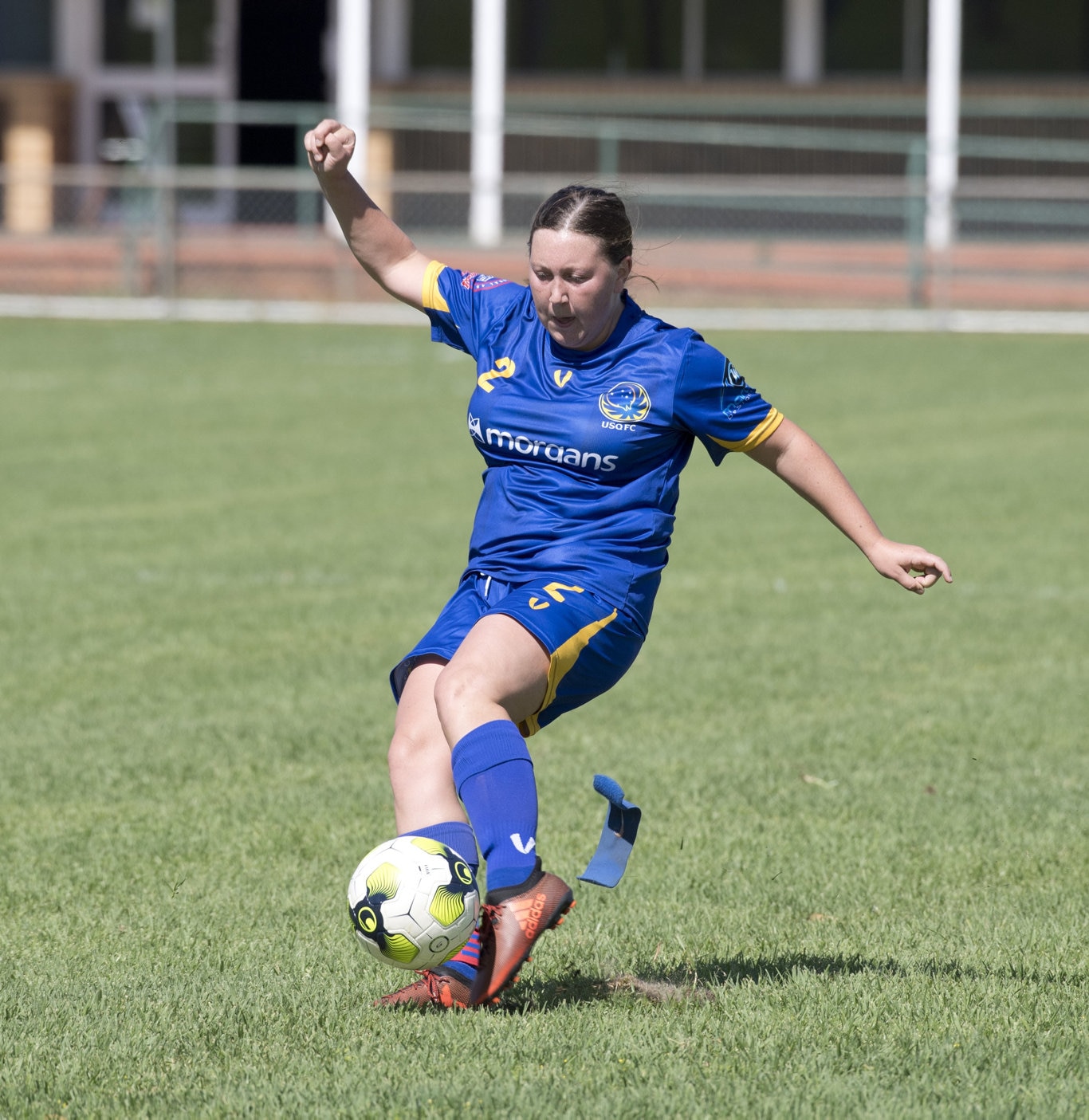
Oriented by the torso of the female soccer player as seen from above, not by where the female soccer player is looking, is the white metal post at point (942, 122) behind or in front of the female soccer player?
behind

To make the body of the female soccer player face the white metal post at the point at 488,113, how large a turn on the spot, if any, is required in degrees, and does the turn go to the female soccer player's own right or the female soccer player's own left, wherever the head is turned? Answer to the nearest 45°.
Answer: approximately 135° to the female soccer player's own right

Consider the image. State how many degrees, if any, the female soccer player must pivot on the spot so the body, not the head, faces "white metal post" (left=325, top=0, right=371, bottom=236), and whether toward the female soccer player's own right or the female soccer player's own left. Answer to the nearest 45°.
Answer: approximately 135° to the female soccer player's own right

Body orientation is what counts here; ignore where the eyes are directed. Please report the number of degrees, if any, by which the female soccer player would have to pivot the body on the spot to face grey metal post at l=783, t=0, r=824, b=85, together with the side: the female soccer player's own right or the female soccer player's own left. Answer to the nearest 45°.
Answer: approximately 135° to the female soccer player's own right

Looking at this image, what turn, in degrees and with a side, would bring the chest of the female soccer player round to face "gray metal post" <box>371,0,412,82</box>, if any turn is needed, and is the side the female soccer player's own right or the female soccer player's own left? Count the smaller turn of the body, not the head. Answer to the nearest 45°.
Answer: approximately 135° to the female soccer player's own right

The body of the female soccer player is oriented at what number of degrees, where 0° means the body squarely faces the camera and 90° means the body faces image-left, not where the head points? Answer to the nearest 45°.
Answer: approximately 45°

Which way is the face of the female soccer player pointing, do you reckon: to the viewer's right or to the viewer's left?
to the viewer's left

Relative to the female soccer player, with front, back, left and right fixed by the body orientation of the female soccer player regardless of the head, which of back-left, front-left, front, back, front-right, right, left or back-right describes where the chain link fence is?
back-right
